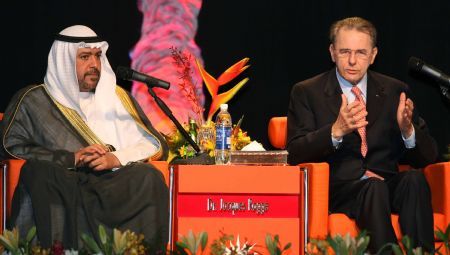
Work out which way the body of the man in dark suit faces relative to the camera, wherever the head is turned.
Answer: toward the camera

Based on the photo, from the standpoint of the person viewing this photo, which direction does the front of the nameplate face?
facing the viewer

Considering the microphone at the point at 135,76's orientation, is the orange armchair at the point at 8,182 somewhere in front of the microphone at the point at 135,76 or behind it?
in front

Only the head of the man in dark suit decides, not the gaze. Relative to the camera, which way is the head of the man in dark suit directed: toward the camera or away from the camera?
toward the camera

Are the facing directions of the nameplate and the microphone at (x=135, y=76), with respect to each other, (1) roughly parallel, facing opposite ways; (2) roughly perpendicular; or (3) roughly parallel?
roughly perpendicular

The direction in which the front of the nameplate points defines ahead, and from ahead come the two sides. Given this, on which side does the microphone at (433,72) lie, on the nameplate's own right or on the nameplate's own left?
on the nameplate's own left

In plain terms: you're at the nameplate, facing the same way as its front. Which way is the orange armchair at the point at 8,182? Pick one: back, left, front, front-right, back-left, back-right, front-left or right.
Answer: right

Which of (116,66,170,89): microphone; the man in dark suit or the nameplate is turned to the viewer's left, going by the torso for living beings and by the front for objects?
the microphone

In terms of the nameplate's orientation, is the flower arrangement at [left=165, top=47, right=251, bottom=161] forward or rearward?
rearward

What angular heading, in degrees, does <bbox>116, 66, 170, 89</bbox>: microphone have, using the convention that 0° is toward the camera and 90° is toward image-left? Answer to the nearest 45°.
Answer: approximately 90°

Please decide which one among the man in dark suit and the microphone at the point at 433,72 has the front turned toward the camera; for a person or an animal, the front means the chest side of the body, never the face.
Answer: the man in dark suit

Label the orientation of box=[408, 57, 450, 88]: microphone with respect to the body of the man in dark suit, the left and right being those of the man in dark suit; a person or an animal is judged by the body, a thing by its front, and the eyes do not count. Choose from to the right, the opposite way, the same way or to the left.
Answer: to the right

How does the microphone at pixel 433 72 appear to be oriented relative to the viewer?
to the viewer's left

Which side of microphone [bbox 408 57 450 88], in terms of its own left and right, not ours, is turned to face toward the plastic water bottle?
front

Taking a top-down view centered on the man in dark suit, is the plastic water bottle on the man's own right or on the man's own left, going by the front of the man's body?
on the man's own right

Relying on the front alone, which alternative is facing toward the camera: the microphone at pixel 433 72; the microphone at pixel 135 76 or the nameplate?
the nameplate
